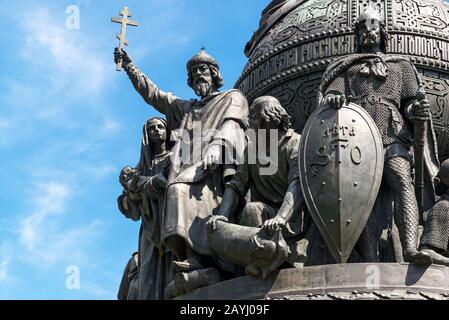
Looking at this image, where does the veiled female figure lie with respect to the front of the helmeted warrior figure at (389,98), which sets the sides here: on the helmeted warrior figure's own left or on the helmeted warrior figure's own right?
on the helmeted warrior figure's own right

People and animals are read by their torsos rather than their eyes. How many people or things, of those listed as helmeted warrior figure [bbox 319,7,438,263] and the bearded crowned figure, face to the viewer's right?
0

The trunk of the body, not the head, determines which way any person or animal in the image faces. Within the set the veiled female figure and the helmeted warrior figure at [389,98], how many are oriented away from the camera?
0

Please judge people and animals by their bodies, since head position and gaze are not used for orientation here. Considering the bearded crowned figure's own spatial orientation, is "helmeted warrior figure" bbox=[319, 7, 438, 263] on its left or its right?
on its left

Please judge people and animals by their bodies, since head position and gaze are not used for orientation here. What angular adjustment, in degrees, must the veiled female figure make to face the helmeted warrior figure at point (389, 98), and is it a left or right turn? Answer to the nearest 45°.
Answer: approximately 90° to its left

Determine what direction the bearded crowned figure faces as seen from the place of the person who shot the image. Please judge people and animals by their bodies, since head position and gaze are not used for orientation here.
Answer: facing the viewer and to the left of the viewer

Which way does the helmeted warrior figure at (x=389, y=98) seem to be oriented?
toward the camera
